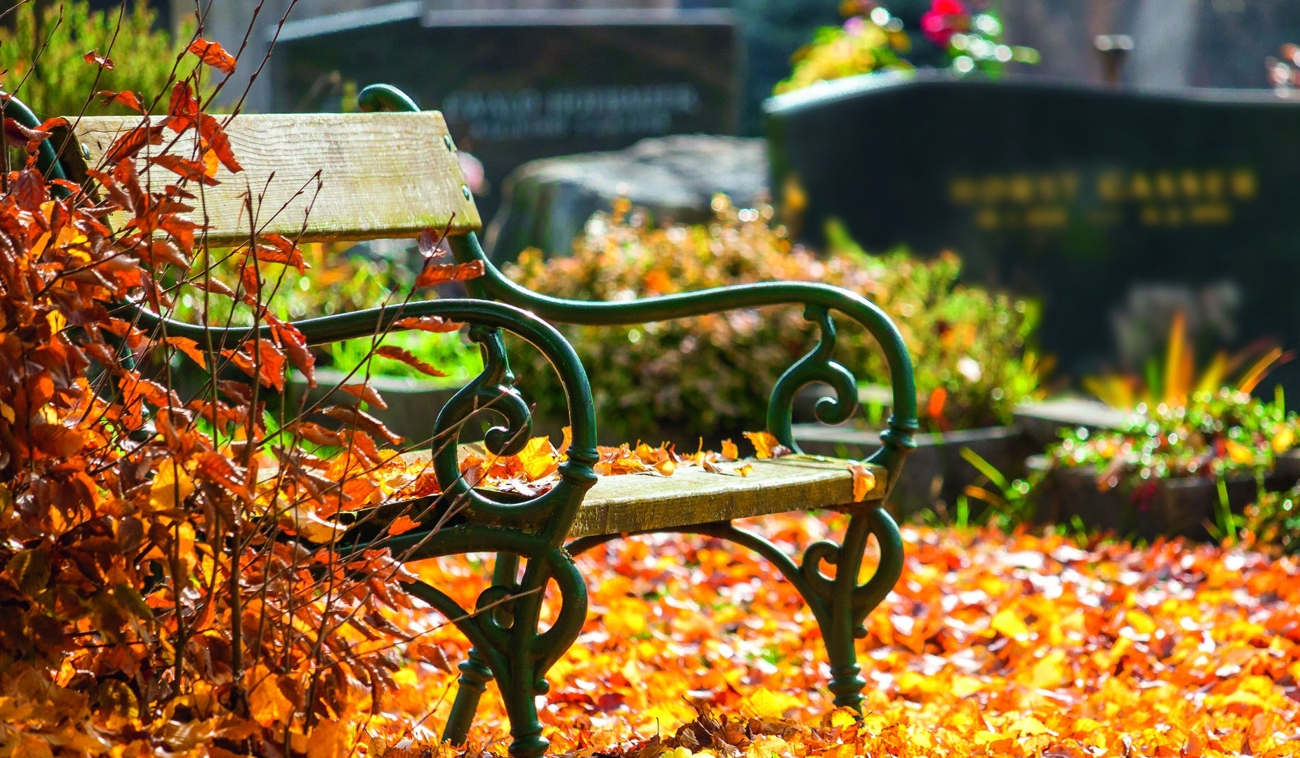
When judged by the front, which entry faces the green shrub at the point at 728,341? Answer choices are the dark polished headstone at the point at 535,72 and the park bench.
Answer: the dark polished headstone

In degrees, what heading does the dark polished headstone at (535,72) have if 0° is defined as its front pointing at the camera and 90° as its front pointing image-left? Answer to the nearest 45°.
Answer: approximately 0°

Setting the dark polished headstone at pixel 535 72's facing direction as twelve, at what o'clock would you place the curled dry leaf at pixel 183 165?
The curled dry leaf is roughly at 12 o'clock from the dark polished headstone.

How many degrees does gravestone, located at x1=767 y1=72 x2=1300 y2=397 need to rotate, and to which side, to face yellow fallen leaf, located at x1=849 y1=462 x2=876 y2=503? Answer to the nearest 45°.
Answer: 0° — it already faces it

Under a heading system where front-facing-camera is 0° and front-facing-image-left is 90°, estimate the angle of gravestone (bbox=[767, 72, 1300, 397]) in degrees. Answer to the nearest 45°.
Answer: approximately 0°

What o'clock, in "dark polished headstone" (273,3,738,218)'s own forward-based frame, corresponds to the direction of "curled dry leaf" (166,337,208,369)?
The curled dry leaf is roughly at 12 o'clock from the dark polished headstone.

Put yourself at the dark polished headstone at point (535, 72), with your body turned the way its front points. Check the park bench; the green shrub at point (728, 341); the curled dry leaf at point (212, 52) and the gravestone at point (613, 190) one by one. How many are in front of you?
4

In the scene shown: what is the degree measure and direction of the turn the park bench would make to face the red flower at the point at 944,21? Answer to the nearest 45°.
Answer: approximately 135° to its left

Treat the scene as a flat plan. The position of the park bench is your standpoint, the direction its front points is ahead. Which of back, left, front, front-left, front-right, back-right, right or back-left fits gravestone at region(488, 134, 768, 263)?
back-left

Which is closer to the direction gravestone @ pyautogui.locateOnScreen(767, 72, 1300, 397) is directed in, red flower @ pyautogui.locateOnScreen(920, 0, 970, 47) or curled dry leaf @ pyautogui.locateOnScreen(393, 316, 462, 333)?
the curled dry leaf

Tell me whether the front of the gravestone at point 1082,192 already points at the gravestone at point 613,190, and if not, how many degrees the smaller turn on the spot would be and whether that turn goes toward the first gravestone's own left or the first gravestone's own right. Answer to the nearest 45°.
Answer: approximately 135° to the first gravestone's own right
